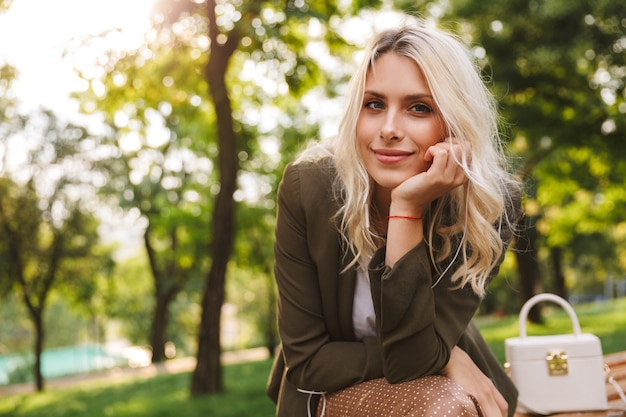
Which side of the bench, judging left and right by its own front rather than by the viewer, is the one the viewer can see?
front

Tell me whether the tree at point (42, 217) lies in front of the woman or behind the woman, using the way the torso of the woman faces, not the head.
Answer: behind

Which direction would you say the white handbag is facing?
toward the camera

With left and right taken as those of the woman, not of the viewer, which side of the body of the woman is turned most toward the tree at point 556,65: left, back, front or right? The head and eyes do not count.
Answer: back

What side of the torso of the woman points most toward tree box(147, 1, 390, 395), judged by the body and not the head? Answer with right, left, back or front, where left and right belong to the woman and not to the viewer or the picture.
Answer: back

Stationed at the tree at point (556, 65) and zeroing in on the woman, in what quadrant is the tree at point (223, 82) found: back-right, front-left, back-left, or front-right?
front-right

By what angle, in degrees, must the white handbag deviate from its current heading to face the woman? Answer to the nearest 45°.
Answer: approximately 45° to its right

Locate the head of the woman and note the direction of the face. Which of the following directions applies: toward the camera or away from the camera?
toward the camera

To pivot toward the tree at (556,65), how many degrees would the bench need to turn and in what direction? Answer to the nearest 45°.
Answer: approximately 180°

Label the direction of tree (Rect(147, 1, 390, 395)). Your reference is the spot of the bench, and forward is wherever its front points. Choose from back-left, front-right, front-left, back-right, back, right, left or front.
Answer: back-right

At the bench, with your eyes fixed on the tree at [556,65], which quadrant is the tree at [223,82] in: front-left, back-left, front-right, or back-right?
front-left

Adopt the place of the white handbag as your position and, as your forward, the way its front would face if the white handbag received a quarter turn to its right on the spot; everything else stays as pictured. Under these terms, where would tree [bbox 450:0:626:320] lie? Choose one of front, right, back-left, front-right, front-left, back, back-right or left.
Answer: right
